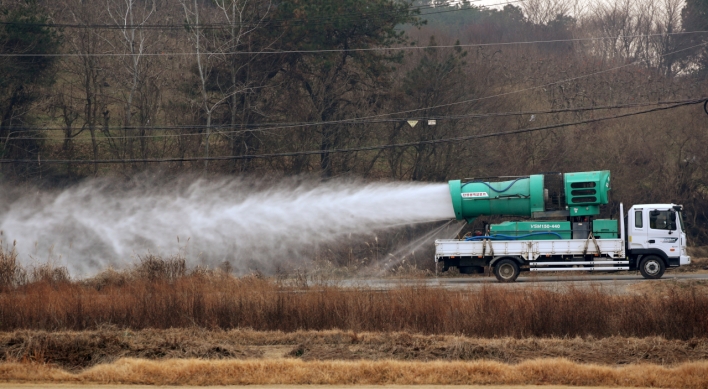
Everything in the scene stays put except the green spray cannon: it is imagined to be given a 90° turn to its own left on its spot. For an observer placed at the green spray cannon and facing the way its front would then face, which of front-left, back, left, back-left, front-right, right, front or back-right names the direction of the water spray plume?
right

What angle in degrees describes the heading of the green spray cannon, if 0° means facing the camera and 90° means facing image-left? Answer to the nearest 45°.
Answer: approximately 90°
